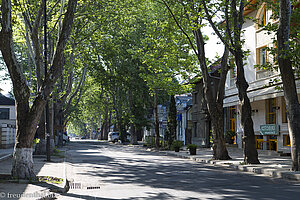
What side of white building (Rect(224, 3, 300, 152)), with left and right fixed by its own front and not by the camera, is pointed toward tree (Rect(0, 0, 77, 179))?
front

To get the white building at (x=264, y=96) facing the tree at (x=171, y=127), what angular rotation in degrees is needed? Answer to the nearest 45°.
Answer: approximately 90° to its right

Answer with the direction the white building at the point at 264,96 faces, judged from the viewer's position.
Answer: facing the viewer and to the left of the viewer

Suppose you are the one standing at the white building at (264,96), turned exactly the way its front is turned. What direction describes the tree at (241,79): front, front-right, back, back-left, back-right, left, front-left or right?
front-left

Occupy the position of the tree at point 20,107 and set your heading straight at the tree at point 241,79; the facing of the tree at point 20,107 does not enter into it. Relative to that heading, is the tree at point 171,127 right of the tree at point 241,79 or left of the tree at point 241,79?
left

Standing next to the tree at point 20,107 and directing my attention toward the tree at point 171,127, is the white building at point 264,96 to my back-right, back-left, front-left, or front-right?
front-right
